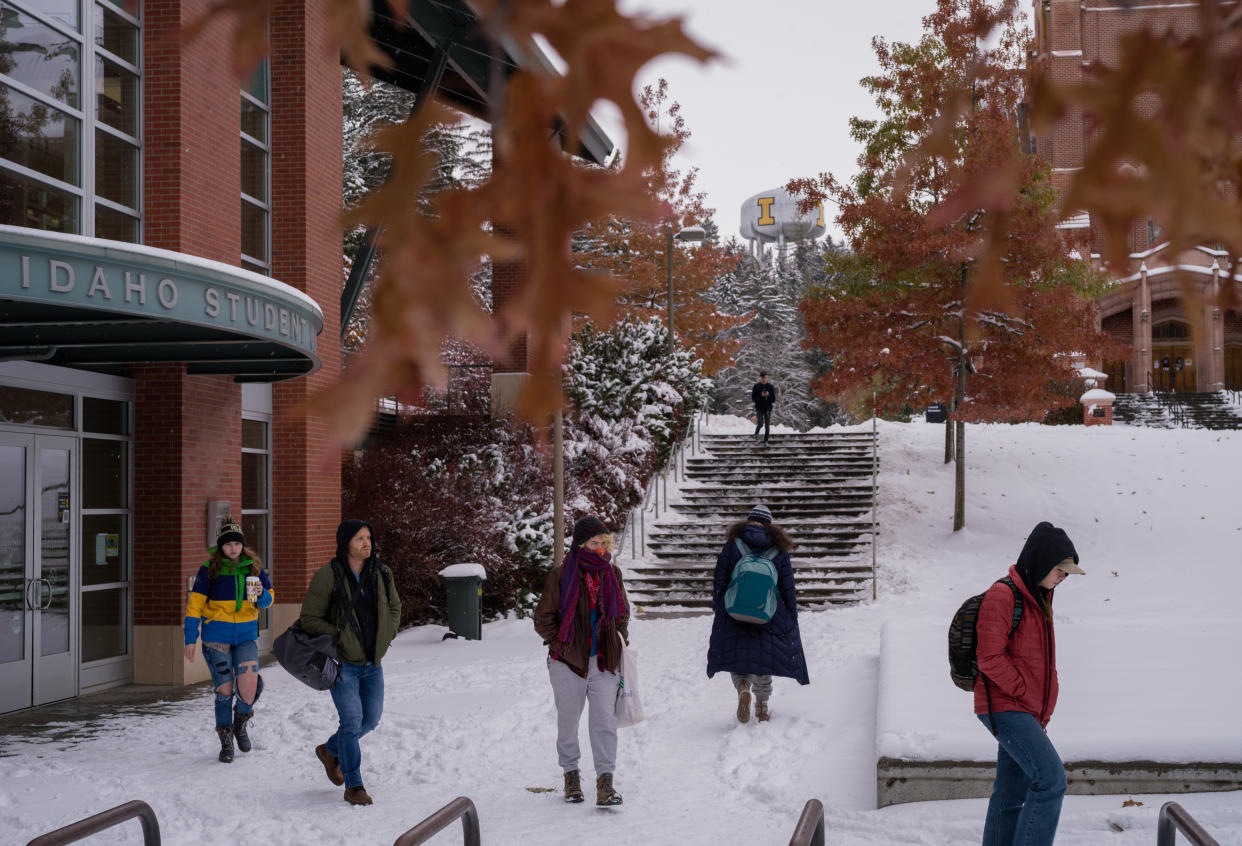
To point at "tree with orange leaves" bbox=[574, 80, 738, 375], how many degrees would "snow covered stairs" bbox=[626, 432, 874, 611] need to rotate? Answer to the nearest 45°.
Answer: approximately 180°

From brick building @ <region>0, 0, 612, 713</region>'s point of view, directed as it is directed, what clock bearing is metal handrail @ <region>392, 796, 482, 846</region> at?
The metal handrail is roughly at 1 o'clock from the brick building.

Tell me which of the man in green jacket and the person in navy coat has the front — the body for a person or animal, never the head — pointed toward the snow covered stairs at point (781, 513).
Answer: the person in navy coat

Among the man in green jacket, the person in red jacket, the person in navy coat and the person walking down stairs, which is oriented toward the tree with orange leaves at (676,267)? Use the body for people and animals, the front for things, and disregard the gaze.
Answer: the person in navy coat

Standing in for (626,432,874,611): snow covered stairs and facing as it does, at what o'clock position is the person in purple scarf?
The person in purple scarf is roughly at 12 o'clock from the snow covered stairs.

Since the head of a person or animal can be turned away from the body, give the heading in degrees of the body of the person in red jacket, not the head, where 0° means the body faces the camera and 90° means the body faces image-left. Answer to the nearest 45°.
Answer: approximately 270°

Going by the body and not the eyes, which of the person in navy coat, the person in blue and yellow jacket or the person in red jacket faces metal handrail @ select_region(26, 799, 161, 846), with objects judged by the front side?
the person in blue and yellow jacket

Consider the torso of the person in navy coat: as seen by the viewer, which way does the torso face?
away from the camera
